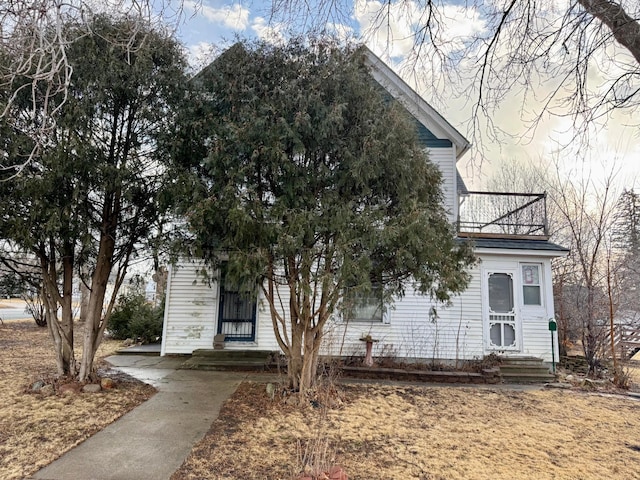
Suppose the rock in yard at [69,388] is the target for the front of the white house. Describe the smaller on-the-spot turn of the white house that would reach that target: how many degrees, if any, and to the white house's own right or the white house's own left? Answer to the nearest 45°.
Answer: approximately 45° to the white house's own right

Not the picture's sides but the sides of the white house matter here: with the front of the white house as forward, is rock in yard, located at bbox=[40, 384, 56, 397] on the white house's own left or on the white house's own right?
on the white house's own right

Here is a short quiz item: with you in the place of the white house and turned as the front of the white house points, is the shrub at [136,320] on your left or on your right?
on your right

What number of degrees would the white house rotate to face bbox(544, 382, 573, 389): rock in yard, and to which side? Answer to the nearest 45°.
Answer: approximately 45° to its left

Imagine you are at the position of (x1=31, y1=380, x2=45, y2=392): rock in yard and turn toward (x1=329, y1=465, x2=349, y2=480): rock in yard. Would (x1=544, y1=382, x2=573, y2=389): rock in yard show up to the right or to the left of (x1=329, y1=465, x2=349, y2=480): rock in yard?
left

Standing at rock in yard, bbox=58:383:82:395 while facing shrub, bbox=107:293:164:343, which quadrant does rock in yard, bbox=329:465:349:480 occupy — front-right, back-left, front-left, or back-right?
back-right

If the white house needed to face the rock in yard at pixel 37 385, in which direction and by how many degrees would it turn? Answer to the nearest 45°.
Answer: approximately 45° to its right

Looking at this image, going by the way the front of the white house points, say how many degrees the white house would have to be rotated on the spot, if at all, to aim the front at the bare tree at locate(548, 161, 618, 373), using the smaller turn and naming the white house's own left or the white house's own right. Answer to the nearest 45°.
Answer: approximately 90° to the white house's own left

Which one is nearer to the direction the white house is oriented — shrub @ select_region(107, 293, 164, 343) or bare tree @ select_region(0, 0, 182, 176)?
the bare tree

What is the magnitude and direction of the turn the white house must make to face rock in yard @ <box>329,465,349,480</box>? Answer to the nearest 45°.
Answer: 0° — it already faces it

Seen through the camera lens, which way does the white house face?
facing the viewer
